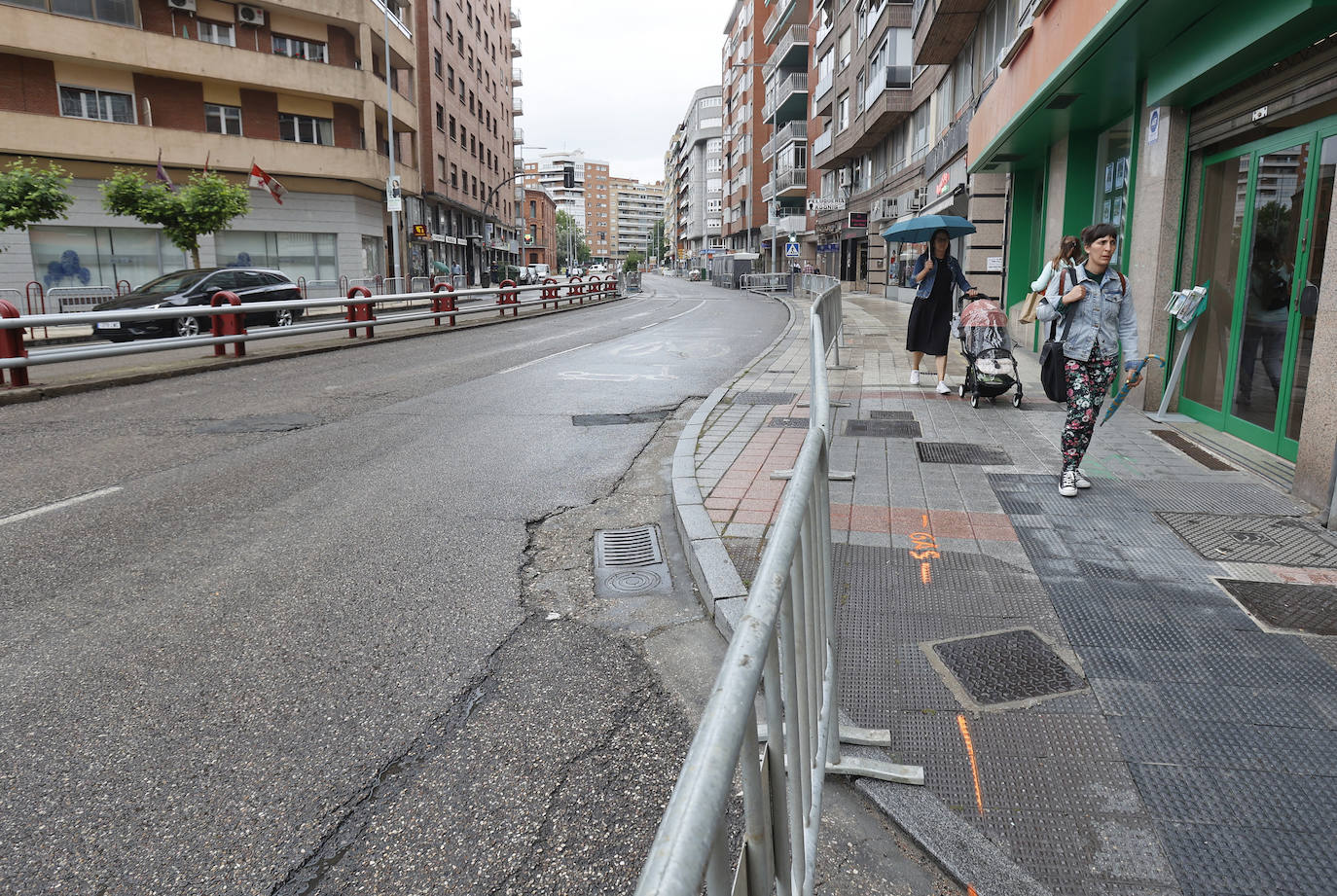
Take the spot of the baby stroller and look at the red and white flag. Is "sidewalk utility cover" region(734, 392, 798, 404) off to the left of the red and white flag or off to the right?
left

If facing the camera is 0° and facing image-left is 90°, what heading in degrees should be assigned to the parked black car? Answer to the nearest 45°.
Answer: approximately 45°

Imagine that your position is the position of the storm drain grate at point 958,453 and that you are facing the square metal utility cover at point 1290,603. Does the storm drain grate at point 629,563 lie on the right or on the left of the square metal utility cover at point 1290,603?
right

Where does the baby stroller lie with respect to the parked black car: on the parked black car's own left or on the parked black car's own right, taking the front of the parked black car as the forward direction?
on the parked black car's own left

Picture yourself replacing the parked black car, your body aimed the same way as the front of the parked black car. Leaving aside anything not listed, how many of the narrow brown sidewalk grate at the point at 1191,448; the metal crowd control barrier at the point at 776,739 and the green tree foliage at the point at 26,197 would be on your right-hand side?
1

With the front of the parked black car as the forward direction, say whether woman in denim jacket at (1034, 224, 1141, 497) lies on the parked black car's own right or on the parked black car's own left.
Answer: on the parked black car's own left

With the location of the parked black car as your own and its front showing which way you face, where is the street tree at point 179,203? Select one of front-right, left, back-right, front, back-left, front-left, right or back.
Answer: back-right
